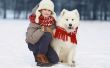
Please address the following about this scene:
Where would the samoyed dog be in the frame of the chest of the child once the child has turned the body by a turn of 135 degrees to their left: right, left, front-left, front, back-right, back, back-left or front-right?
right

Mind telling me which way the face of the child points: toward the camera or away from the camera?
toward the camera

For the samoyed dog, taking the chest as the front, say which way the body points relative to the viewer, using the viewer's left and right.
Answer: facing the viewer and to the right of the viewer

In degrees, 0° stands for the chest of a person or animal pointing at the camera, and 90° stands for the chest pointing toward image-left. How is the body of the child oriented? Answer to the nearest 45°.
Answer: approximately 315°
